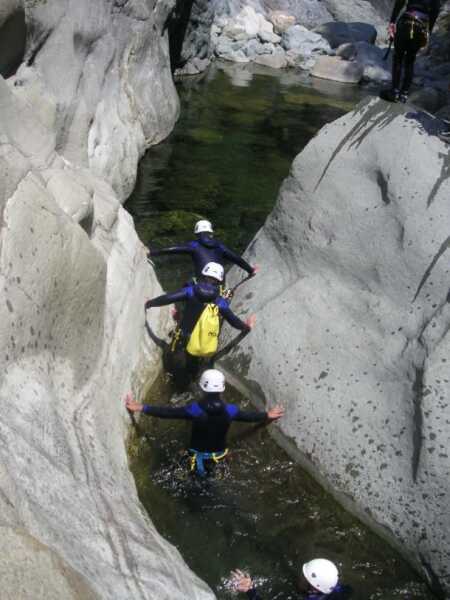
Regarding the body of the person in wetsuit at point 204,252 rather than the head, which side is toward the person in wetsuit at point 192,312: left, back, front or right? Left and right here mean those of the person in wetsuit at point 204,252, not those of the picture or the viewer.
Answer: back

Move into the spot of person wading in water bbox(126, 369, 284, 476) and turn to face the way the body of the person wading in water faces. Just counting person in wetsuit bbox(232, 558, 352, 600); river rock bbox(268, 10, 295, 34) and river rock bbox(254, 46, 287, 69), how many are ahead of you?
2

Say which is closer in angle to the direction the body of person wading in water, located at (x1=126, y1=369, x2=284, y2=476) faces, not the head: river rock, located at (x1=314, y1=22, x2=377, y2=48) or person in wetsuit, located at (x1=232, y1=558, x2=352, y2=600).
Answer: the river rock

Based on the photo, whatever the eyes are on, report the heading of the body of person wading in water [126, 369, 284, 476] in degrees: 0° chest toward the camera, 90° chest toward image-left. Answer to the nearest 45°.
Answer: approximately 180°

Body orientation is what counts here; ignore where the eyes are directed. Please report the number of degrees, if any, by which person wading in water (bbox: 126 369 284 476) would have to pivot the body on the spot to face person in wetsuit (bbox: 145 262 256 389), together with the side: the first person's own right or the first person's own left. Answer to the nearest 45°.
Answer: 0° — they already face them

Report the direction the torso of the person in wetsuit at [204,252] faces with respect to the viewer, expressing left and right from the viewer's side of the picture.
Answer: facing away from the viewer
